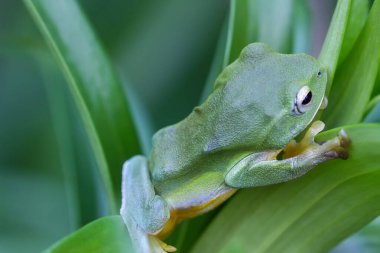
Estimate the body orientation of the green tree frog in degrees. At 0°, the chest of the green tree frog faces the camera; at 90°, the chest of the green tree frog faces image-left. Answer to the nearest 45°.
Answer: approximately 225°
